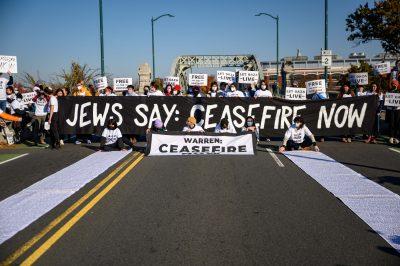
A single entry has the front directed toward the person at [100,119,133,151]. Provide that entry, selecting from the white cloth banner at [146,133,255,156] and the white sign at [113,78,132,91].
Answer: the white sign

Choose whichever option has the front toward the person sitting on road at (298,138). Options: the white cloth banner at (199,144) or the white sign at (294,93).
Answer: the white sign

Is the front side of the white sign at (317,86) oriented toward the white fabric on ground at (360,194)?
yes

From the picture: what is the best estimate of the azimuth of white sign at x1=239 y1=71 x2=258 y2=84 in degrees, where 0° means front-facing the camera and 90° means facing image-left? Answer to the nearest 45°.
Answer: approximately 0°

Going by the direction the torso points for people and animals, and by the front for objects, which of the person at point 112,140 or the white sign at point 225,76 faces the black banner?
the white sign
